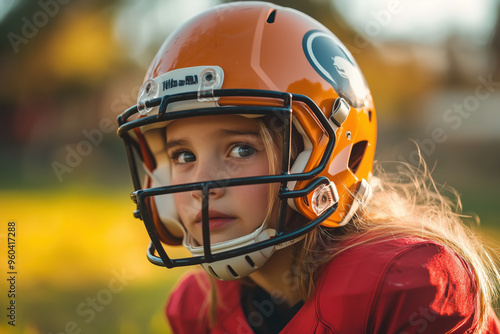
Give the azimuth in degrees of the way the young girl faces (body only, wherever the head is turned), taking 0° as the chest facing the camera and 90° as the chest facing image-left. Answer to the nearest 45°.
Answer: approximately 45°
